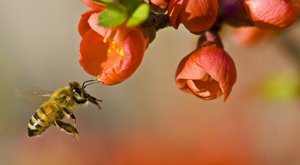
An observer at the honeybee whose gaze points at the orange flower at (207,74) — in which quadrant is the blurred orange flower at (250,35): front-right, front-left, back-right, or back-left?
front-left

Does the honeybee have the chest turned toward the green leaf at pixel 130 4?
yes

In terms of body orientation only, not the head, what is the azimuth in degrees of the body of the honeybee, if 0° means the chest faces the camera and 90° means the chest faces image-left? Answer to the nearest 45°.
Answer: approximately 270°

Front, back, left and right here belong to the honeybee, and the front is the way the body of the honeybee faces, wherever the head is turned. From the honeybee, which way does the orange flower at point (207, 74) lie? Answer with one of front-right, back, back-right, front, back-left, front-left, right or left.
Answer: front-right

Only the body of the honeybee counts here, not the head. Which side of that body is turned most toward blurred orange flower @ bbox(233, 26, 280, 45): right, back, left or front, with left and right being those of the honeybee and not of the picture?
front

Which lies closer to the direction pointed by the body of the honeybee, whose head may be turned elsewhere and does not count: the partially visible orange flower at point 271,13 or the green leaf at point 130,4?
the partially visible orange flower
